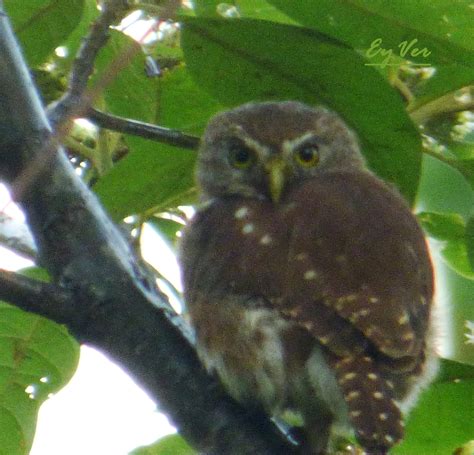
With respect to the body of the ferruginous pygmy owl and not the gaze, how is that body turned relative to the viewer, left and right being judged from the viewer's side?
facing away from the viewer and to the left of the viewer

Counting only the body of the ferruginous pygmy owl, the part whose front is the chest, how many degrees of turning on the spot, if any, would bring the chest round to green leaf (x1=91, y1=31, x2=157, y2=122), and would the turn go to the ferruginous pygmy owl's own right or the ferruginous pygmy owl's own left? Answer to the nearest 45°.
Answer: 0° — it already faces it
